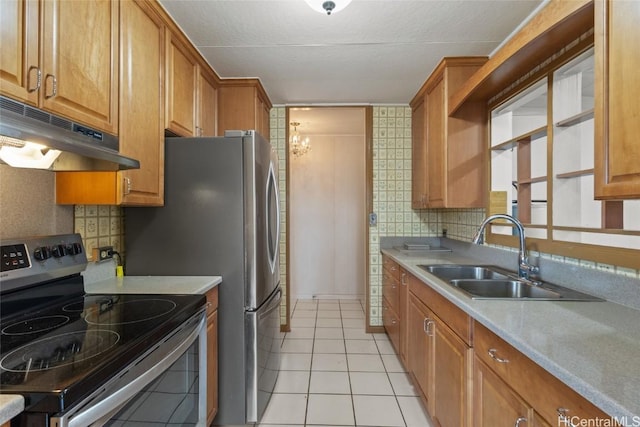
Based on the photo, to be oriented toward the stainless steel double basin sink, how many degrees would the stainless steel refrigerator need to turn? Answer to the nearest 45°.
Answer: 0° — it already faces it

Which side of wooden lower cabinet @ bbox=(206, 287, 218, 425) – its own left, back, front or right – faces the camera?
right

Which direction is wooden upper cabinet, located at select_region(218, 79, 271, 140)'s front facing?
to the viewer's right

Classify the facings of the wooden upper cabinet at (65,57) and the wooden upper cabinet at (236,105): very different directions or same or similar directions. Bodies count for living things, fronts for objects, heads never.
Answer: same or similar directions

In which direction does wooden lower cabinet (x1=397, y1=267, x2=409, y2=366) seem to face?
to the viewer's left

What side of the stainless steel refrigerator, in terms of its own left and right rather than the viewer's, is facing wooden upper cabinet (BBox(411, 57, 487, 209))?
front

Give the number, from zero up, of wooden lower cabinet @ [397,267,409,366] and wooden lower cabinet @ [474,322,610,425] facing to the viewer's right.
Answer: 0

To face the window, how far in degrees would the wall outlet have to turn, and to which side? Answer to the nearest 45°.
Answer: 0° — it already faces it

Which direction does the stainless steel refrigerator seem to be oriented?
to the viewer's right

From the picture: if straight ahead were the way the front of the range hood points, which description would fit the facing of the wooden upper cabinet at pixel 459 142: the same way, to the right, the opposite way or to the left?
the opposite way

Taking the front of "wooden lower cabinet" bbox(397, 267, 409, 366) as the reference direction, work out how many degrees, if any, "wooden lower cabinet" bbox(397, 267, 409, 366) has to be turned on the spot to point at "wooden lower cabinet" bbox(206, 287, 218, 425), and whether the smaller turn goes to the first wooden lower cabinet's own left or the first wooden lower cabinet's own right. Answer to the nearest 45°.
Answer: approximately 45° to the first wooden lower cabinet's own left

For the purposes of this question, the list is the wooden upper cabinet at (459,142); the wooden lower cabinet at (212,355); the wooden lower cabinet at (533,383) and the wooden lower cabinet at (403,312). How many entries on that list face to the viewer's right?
1

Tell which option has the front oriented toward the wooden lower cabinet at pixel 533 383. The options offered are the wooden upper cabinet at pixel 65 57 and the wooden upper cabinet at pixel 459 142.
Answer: the wooden upper cabinet at pixel 65 57

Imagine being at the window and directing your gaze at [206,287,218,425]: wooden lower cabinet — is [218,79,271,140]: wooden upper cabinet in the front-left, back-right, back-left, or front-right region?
front-right
